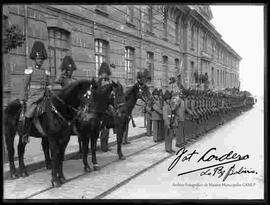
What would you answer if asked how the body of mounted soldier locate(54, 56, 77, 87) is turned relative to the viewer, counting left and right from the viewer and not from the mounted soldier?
facing the viewer and to the right of the viewer

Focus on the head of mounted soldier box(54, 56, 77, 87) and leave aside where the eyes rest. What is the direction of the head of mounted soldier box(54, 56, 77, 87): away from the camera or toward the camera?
toward the camera

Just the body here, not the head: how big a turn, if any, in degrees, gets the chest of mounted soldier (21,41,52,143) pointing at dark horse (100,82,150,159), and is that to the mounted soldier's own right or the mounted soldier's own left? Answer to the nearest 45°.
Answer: approximately 90° to the mounted soldier's own left

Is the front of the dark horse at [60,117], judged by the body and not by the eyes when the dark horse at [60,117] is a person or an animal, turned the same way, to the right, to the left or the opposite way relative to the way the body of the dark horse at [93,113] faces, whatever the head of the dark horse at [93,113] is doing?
the same way

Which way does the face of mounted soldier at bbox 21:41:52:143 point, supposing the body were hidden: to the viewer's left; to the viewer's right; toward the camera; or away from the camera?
toward the camera

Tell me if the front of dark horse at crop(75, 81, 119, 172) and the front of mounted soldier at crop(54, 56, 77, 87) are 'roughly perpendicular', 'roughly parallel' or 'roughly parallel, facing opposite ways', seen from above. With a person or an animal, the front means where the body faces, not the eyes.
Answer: roughly parallel

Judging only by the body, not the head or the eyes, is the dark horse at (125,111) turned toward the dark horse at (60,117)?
no

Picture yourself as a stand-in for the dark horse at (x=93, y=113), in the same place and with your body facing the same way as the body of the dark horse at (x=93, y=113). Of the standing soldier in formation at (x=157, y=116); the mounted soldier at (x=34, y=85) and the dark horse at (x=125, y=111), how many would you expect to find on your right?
1

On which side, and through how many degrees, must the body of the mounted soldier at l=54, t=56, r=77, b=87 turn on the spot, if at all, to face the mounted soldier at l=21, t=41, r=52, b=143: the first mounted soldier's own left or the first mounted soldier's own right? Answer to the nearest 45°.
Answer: approximately 90° to the first mounted soldier's own right

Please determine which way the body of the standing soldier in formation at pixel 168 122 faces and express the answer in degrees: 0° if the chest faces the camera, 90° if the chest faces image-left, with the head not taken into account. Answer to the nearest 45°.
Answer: approximately 315°

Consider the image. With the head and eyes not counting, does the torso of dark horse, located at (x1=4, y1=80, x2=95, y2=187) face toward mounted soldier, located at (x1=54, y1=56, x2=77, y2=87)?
no

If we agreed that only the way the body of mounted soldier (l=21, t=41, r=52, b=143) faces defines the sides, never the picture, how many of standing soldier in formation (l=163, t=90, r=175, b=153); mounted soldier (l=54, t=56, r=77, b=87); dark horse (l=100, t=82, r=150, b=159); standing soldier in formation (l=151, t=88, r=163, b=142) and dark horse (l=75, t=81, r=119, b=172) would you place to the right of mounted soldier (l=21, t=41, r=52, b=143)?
0

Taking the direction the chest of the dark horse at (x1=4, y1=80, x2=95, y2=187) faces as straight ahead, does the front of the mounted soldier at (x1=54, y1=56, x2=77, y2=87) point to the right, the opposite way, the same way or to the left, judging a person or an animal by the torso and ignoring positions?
the same way

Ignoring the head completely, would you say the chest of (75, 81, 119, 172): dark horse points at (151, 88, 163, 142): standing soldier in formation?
no

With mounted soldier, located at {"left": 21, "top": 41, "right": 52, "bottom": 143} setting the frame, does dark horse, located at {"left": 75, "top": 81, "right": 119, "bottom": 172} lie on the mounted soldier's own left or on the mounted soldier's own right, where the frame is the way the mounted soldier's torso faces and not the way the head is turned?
on the mounted soldier's own left
